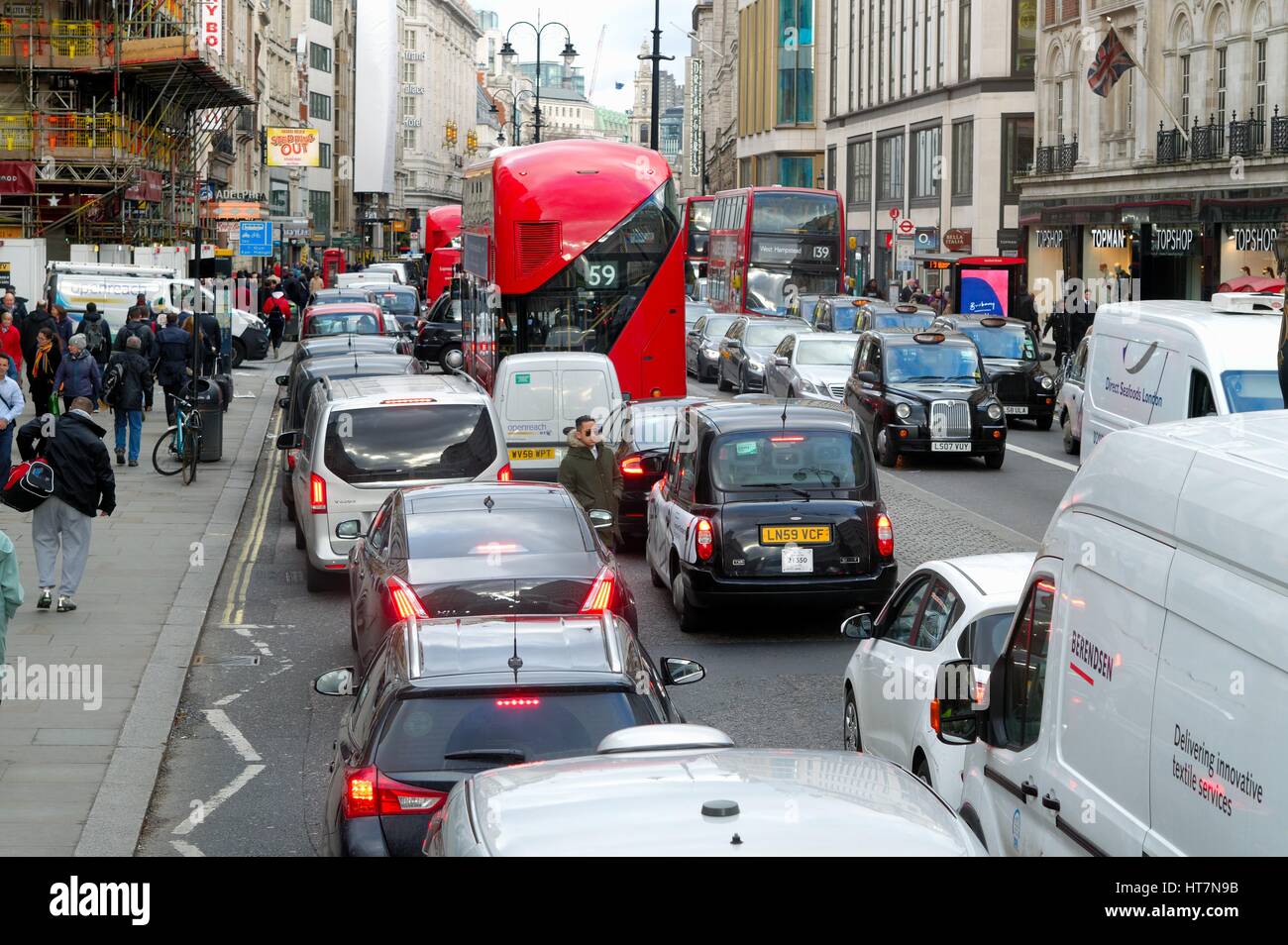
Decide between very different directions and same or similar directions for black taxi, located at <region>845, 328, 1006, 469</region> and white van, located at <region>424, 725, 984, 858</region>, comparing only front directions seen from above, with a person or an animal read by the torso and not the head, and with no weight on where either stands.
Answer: very different directions

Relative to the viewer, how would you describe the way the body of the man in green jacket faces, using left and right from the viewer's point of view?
facing the viewer and to the right of the viewer

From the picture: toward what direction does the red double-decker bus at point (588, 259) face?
away from the camera

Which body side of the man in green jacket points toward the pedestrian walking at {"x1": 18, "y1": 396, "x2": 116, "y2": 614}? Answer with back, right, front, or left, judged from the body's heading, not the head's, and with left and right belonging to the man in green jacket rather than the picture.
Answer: right

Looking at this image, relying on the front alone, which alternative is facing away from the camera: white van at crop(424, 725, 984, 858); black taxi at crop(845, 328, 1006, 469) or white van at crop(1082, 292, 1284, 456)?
the white van at crop(424, 725, 984, 858)

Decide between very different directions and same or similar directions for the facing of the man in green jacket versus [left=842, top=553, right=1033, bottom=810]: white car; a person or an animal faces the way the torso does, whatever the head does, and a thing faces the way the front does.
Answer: very different directions

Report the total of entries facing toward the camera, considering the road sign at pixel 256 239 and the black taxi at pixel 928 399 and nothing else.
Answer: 2

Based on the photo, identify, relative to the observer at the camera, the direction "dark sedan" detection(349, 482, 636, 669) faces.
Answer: facing away from the viewer

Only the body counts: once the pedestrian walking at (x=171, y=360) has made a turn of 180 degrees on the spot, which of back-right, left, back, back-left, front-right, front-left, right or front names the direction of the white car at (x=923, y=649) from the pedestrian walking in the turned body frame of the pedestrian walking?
front

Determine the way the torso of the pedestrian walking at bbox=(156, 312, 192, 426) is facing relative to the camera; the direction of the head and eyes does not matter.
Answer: away from the camera

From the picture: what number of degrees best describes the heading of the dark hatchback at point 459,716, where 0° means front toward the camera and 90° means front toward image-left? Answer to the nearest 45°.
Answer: approximately 180°

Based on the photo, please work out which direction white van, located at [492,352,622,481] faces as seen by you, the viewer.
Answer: facing away from the viewer

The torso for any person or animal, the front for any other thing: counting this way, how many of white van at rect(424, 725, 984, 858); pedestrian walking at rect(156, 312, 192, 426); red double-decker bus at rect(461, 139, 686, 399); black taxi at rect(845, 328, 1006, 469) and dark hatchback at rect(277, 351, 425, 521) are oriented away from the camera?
4

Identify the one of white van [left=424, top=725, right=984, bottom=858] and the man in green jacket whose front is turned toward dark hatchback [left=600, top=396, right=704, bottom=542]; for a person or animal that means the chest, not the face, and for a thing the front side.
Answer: the white van
